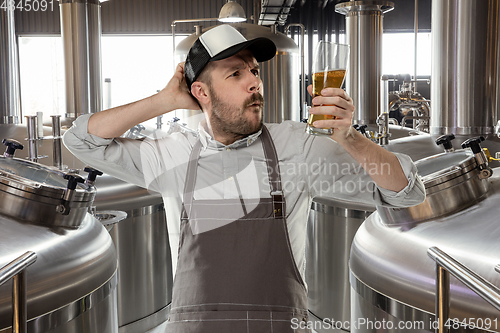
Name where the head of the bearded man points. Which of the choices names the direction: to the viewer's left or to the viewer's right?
to the viewer's right

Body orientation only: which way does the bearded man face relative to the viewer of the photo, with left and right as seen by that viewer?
facing the viewer

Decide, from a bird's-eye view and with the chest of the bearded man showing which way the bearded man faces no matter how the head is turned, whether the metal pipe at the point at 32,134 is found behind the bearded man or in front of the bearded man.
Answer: behind

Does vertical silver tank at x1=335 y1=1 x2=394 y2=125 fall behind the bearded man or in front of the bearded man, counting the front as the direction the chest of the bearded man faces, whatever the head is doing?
behind

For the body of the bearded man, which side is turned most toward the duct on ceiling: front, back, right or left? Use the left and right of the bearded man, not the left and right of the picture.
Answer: back

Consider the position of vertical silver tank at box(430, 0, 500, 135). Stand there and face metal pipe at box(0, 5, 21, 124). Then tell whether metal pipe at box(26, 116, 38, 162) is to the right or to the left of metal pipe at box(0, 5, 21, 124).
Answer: left

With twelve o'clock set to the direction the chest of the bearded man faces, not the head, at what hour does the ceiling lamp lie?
The ceiling lamp is roughly at 6 o'clock from the bearded man.

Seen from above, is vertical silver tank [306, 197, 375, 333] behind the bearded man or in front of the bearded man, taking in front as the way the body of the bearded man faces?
behind

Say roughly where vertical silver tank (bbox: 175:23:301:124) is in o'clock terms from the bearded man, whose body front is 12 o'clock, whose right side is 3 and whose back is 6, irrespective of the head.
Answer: The vertical silver tank is roughly at 6 o'clock from the bearded man.
